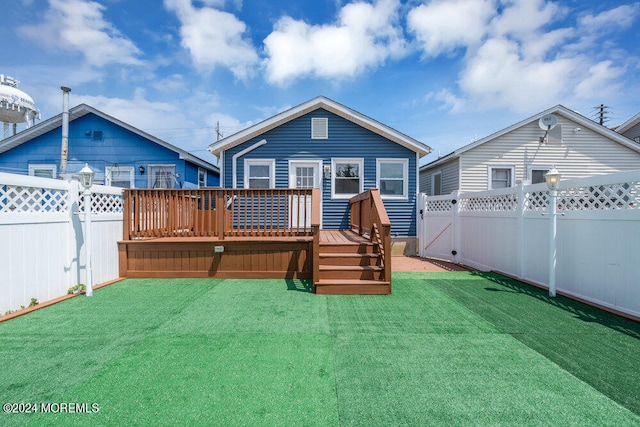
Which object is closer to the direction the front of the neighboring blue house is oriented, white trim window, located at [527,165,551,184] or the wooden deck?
the wooden deck

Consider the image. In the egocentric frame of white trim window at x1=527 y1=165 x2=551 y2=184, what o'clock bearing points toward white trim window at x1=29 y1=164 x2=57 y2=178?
white trim window at x1=29 y1=164 x2=57 y2=178 is roughly at 2 o'clock from white trim window at x1=527 y1=165 x2=551 y2=184.

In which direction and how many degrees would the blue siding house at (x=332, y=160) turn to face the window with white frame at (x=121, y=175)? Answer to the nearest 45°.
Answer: approximately 90° to its right

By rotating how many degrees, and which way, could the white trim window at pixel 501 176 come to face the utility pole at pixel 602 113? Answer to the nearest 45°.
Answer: approximately 180°

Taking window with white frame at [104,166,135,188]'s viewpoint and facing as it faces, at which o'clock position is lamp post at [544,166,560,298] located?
The lamp post is roughly at 11 o'clock from the window with white frame.

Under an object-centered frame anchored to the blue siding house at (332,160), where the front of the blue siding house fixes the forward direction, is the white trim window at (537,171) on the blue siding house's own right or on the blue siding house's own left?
on the blue siding house's own left

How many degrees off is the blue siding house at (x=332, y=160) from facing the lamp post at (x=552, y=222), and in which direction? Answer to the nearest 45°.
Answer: approximately 45° to its left

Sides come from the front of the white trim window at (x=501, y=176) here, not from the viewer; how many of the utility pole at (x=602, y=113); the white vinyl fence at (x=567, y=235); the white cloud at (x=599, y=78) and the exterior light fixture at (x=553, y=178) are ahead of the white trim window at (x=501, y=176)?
2
